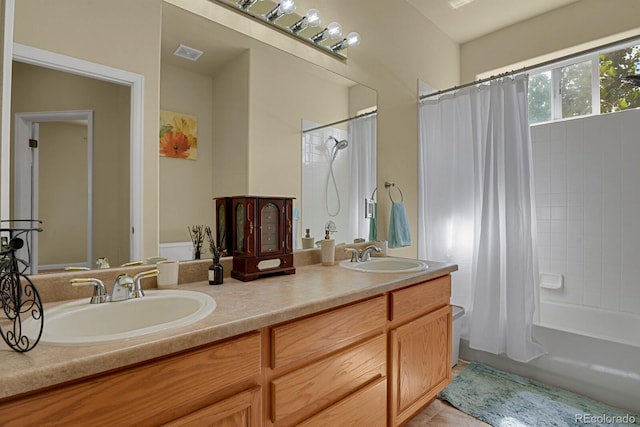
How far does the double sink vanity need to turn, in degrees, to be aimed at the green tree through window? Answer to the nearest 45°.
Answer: approximately 45° to its left

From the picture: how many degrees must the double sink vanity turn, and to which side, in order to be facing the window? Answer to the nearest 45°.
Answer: approximately 45° to its left

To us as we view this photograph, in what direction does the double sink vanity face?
facing the viewer and to the right of the viewer

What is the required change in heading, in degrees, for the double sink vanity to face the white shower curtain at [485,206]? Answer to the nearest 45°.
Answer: approximately 90° to its left

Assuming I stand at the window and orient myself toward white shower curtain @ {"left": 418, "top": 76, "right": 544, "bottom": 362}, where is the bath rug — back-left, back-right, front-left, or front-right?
front-left

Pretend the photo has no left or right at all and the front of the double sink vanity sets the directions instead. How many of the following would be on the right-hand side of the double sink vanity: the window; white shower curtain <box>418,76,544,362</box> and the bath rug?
0

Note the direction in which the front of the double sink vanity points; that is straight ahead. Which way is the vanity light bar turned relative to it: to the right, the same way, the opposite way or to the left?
the same way

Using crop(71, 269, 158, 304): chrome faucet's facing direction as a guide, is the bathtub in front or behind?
in front

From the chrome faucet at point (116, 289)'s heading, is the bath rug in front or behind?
in front

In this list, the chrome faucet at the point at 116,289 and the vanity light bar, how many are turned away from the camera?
0

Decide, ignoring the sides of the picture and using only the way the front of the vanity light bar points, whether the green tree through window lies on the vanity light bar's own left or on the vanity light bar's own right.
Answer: on the vanity light bar's own left

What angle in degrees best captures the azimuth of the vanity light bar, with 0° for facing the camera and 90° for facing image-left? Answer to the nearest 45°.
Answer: approximately 315°
